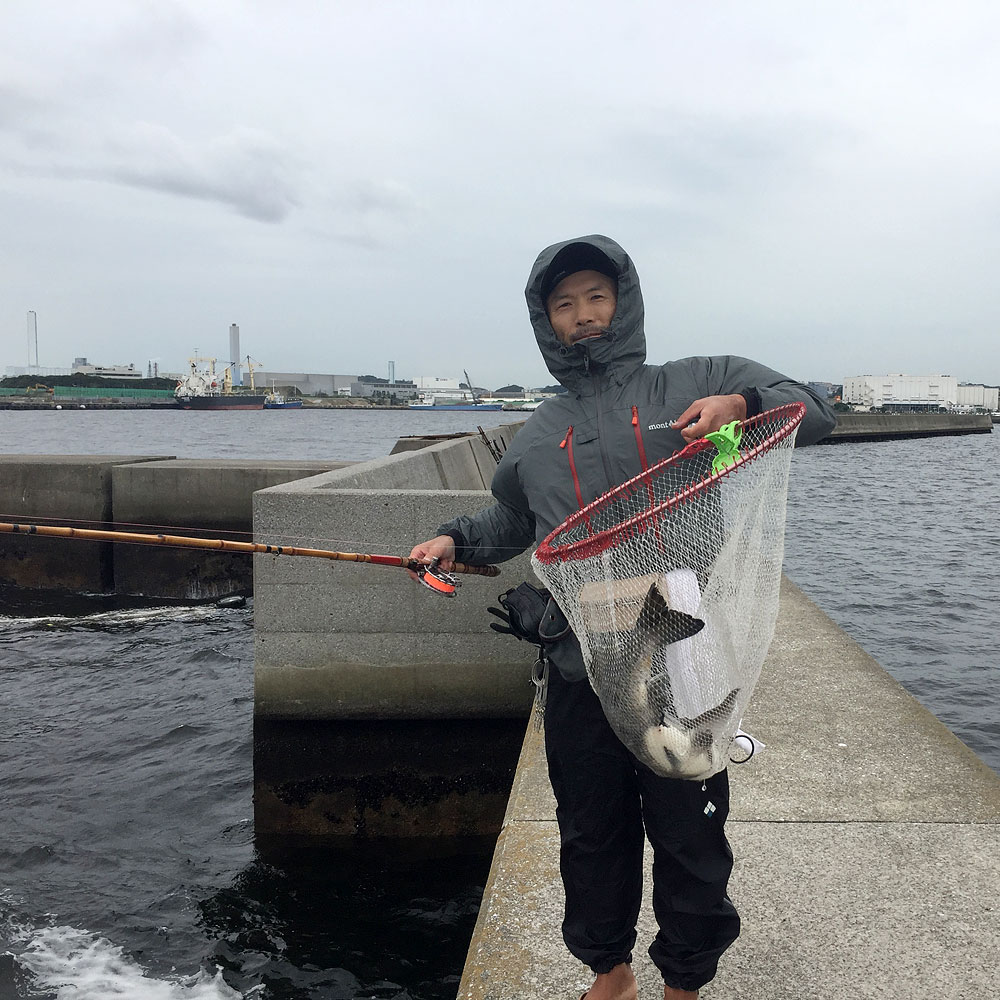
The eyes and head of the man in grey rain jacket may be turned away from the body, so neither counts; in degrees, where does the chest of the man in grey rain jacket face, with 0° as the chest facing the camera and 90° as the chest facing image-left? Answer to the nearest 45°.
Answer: approximately 0°

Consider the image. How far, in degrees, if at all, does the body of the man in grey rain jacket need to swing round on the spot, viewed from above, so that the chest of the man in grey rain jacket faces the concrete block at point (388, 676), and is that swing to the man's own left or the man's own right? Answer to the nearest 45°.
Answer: approximately 135° to the man's own right

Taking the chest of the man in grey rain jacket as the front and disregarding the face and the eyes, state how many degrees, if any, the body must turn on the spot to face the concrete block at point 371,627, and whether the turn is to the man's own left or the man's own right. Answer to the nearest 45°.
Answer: approximately 135° to the man's own right

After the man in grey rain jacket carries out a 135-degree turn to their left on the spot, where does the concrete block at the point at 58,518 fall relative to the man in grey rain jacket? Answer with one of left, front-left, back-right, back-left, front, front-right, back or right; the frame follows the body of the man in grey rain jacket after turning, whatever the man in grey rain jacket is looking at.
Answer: left

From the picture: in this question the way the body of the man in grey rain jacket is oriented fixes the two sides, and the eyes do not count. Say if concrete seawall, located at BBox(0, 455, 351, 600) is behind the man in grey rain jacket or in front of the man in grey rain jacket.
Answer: behind
